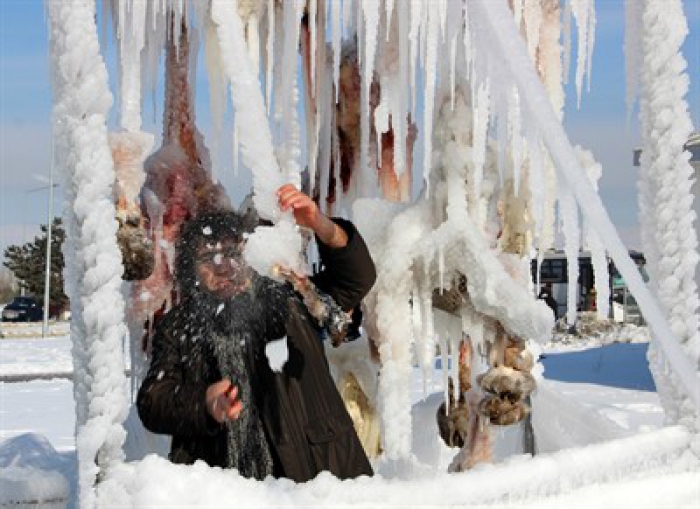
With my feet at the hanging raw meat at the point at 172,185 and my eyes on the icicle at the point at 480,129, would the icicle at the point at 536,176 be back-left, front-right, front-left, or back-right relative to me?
front-right

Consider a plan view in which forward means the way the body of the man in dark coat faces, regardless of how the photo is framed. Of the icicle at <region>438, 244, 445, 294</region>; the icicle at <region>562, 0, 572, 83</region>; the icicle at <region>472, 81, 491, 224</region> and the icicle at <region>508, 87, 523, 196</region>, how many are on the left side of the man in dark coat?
4

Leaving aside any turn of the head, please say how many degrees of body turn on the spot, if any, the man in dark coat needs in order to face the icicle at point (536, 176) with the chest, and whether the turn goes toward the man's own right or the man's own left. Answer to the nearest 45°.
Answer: approximately 45° to the man's own left

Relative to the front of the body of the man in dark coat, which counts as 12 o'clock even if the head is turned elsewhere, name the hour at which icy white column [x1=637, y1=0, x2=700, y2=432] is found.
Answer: The icy white column is roughly at 10 o'clock from the man in dark coat.

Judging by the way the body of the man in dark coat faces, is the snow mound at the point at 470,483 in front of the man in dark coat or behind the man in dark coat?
in front

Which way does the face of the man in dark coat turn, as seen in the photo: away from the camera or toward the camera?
toward the camera

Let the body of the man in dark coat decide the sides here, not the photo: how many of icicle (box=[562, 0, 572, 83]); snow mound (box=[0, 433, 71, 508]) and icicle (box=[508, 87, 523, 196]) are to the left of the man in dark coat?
2

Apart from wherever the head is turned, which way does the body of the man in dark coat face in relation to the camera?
toward the camera

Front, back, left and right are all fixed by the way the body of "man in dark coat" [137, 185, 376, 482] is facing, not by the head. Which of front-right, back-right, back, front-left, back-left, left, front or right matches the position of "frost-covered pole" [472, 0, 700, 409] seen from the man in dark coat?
front-left

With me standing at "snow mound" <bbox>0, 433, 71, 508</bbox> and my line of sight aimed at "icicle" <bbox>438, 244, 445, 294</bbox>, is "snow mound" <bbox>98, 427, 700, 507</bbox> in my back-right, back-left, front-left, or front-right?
front-right
